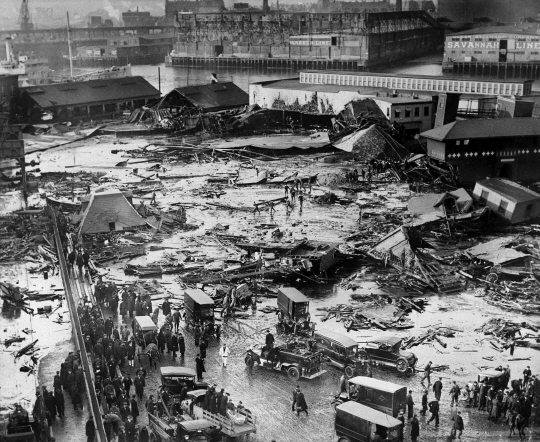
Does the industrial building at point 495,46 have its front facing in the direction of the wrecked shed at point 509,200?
yes

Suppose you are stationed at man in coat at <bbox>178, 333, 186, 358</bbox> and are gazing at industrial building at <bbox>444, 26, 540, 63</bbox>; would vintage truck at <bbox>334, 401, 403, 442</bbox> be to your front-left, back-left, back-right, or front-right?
back-right

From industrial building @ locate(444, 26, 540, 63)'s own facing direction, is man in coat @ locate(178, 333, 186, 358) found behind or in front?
in front

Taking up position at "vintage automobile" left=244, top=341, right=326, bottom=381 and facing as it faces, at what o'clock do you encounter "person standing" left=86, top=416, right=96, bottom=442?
The person standing is roughly at 9 o'clock from the vintage automobile.

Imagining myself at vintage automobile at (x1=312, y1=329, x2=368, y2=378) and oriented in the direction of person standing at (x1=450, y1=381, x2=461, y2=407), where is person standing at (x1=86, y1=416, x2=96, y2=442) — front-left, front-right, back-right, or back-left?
back-right

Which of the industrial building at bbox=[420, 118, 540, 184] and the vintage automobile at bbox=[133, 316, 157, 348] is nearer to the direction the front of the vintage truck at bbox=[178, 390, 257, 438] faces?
the vintage automobile

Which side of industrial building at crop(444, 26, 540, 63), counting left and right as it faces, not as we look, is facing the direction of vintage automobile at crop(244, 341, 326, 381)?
front

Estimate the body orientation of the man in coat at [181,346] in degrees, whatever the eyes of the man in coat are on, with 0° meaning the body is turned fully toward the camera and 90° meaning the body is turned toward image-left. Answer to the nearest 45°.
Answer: approximately 180°
